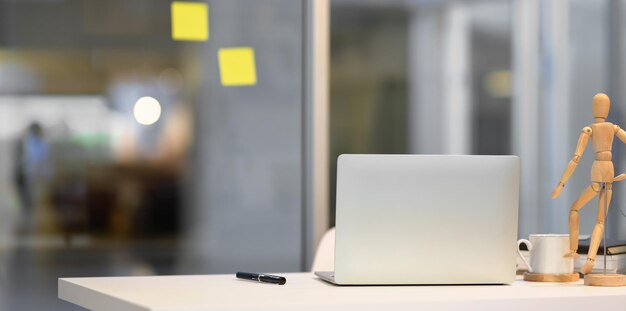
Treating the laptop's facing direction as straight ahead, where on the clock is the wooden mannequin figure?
The wooden mannequin figure is roughly at 2 o'clock from the laptop.

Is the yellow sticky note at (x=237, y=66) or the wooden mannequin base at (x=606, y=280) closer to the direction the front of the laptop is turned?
the yellow sticky note

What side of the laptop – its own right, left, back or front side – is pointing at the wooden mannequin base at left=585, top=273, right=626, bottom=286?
right

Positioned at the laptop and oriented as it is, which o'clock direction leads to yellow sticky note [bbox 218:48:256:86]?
The yellow sticky note is roughly at 11 o'clock from the laptop.

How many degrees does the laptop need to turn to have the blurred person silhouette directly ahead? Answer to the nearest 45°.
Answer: approximately 45° to its left

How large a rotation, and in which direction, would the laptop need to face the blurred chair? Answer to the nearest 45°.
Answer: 0° — it already faces it

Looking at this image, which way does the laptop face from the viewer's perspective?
away from the camera

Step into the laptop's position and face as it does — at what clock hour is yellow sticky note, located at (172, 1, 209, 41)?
The yellow sticky note is roughly at 11 o'clock from the laptop.

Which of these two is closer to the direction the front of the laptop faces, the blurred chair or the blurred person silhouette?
the blurred chair
